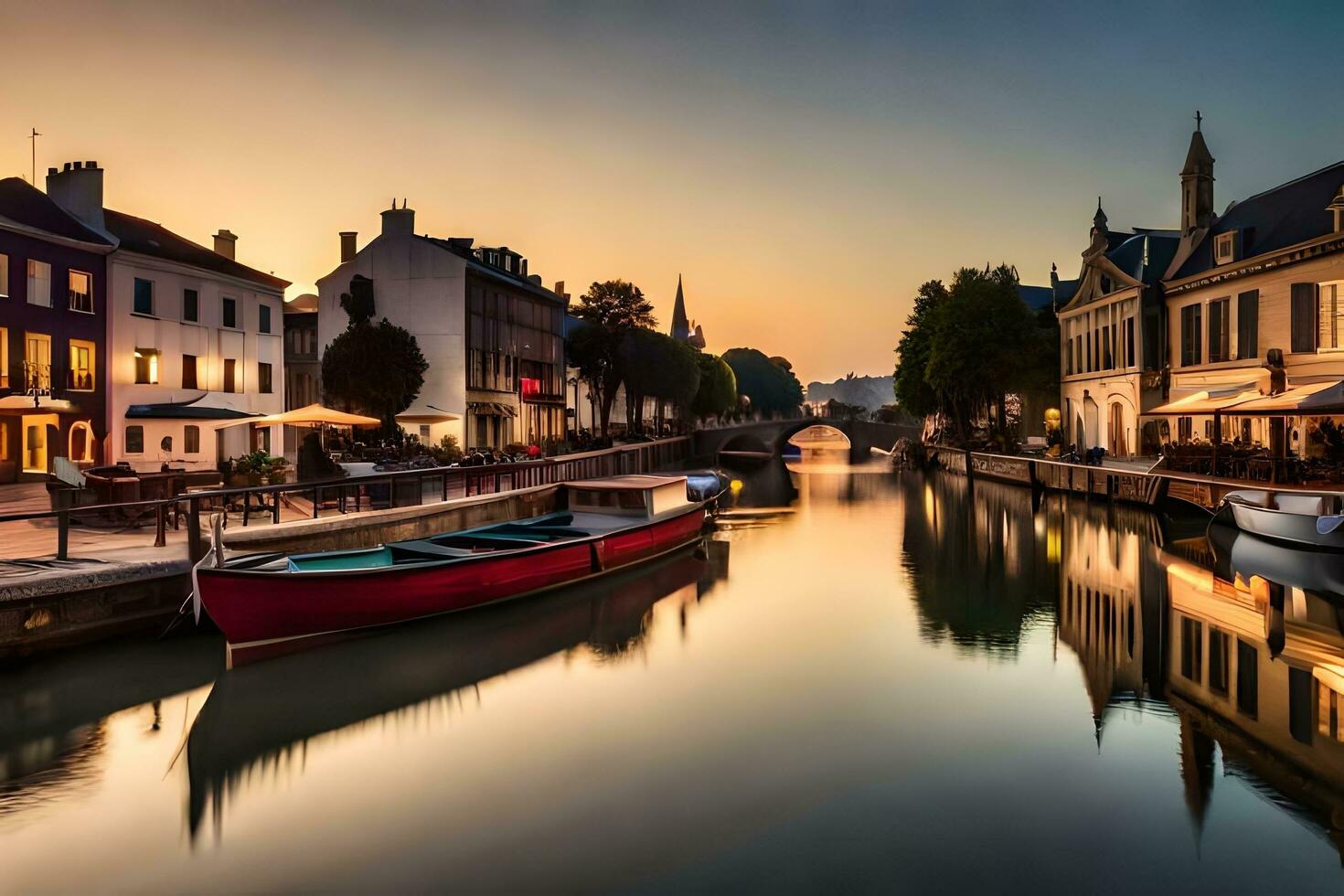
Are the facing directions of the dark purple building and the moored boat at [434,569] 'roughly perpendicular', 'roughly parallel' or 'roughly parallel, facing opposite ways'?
roughly perpendicular

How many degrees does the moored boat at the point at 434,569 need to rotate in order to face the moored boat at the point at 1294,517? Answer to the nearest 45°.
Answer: approximately 135° to its left

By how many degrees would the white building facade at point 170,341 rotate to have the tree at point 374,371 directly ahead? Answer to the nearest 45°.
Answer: approximately 90° to its left

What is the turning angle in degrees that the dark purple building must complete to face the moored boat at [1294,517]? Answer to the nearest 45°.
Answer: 0° — it already faces it

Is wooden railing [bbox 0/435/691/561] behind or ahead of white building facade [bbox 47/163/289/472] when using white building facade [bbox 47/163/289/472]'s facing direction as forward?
ahead

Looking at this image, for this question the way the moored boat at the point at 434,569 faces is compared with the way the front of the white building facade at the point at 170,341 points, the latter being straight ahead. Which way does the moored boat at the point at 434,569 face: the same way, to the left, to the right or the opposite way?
to the right

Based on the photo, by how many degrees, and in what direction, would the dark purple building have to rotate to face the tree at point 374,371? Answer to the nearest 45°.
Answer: approximately 90° to its left

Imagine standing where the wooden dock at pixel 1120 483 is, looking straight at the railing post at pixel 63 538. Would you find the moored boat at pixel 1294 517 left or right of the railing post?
left

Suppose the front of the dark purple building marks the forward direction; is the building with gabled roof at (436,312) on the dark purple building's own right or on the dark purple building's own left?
on the dark purple building's own left

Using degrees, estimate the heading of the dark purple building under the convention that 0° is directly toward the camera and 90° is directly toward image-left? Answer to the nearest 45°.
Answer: approximately 315°

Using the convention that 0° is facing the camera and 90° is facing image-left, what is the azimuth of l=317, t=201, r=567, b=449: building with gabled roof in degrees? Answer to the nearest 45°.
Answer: approximately 315°
